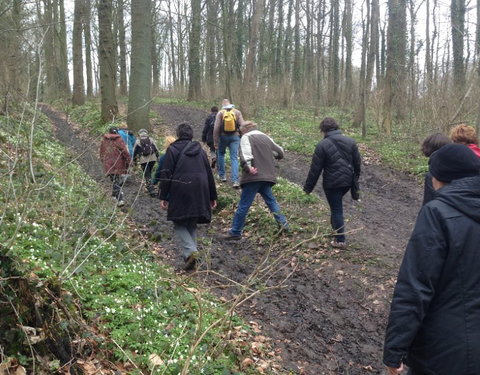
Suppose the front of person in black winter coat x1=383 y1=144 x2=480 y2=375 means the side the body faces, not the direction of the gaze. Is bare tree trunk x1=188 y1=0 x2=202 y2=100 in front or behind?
in front

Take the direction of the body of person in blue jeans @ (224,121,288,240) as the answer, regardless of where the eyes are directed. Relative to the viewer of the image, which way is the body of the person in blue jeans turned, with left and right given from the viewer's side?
facing away from the viewer and to the left of the viewer

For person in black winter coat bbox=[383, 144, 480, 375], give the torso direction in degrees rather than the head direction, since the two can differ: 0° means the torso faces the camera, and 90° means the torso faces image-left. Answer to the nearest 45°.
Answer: approximately 135°

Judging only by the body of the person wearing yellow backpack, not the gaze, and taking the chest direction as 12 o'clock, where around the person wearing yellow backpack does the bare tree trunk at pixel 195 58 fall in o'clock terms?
The bare tree trunk is roughly at 12 o'clock from the person wearing yellow backpack.

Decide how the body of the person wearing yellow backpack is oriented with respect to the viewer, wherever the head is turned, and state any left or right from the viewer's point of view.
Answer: facing away from the viewer

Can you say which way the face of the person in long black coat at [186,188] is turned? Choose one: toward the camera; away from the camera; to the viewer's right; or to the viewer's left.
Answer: away from the camera

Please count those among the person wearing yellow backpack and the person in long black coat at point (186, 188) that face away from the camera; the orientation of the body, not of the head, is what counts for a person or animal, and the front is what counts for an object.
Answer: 2

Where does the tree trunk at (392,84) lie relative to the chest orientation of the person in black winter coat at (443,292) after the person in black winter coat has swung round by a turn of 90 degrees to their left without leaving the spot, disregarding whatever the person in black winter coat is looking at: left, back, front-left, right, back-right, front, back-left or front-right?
back-right

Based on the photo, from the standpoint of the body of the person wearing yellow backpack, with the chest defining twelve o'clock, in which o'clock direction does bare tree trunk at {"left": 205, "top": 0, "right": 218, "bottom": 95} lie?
The bare tree trunk is roughly at 12 o'clock from the person wearing yellow backpack.

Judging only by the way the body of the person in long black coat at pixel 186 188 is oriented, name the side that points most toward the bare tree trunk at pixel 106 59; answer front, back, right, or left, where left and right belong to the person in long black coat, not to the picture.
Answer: front

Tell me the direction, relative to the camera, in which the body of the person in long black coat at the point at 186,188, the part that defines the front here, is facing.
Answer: away from the camera

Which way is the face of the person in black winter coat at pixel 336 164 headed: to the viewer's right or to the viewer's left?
to the viewer's left

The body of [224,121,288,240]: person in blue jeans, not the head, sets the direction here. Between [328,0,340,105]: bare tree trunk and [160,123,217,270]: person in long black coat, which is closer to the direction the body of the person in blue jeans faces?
the bare tree trunk

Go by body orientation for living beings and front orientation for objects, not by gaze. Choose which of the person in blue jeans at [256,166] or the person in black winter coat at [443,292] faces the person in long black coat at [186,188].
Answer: the person in black winter coat

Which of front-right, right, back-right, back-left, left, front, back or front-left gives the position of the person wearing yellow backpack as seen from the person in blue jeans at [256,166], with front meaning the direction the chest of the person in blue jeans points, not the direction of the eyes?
front-right
